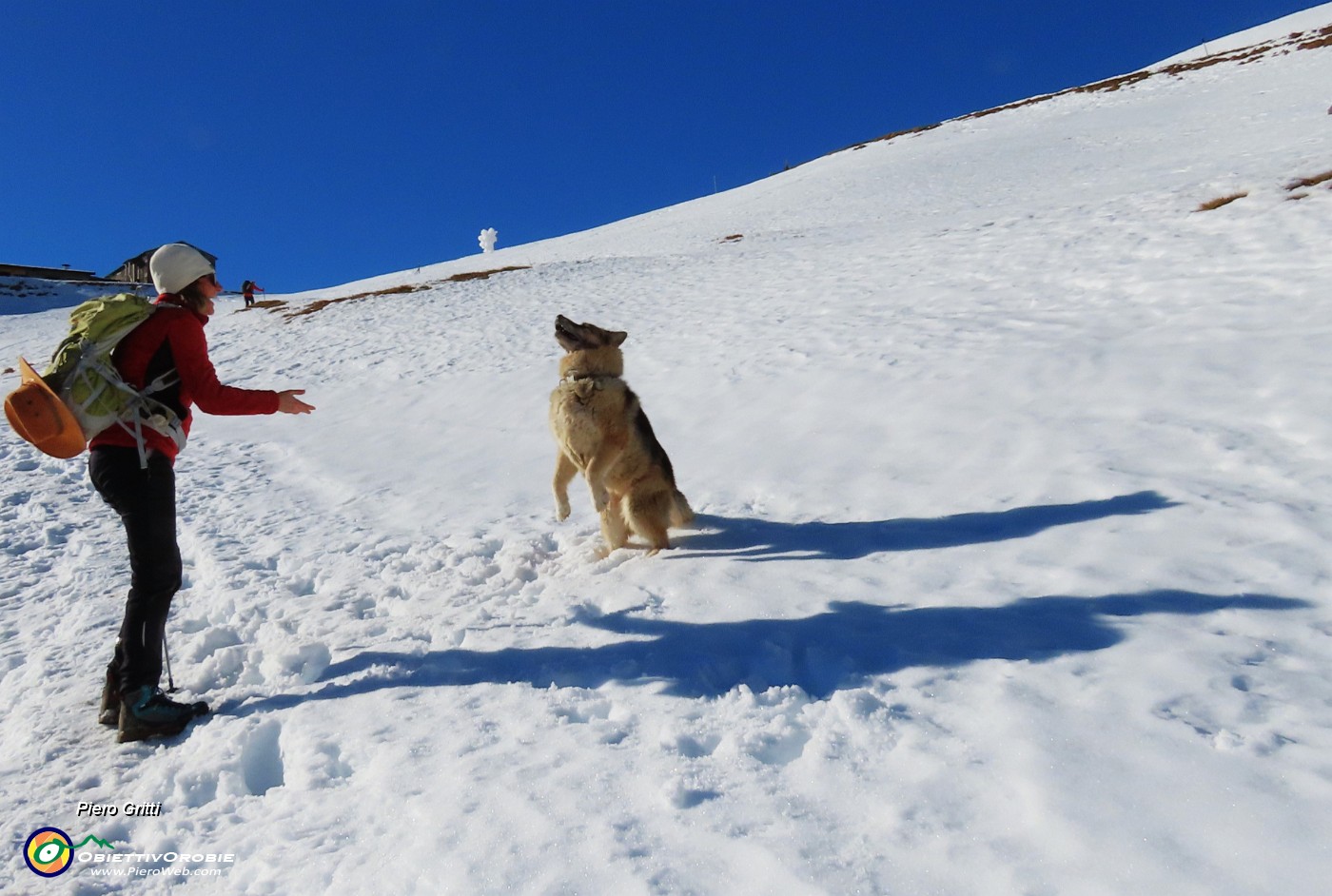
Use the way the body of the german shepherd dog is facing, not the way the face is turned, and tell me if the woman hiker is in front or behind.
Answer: in front

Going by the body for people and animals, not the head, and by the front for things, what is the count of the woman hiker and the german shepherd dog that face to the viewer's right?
1

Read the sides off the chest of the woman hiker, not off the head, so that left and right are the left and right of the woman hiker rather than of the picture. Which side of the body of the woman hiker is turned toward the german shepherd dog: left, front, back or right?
front

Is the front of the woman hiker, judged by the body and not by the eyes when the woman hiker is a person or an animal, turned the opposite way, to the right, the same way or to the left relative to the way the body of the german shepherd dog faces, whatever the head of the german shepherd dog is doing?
the opposite way

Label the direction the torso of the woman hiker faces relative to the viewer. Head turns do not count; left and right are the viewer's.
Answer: facing to the right of the viewer

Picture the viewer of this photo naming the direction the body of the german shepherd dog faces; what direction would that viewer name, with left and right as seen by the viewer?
facing the viewer and to the left of the viewer
